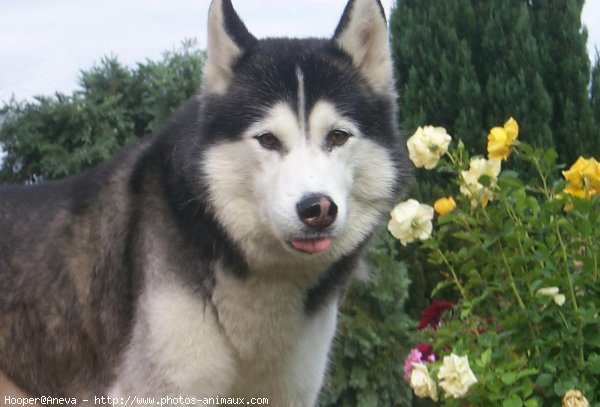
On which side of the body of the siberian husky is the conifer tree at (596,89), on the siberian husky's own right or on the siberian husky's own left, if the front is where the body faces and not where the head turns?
on the siberian husky's own left

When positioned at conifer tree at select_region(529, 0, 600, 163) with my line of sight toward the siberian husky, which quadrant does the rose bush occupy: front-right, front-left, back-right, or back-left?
front-left

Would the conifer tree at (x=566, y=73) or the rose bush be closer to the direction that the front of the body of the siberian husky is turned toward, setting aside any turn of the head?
the rose bush

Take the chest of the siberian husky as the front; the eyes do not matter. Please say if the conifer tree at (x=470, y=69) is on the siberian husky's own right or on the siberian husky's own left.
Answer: on the siberian husky's own left
